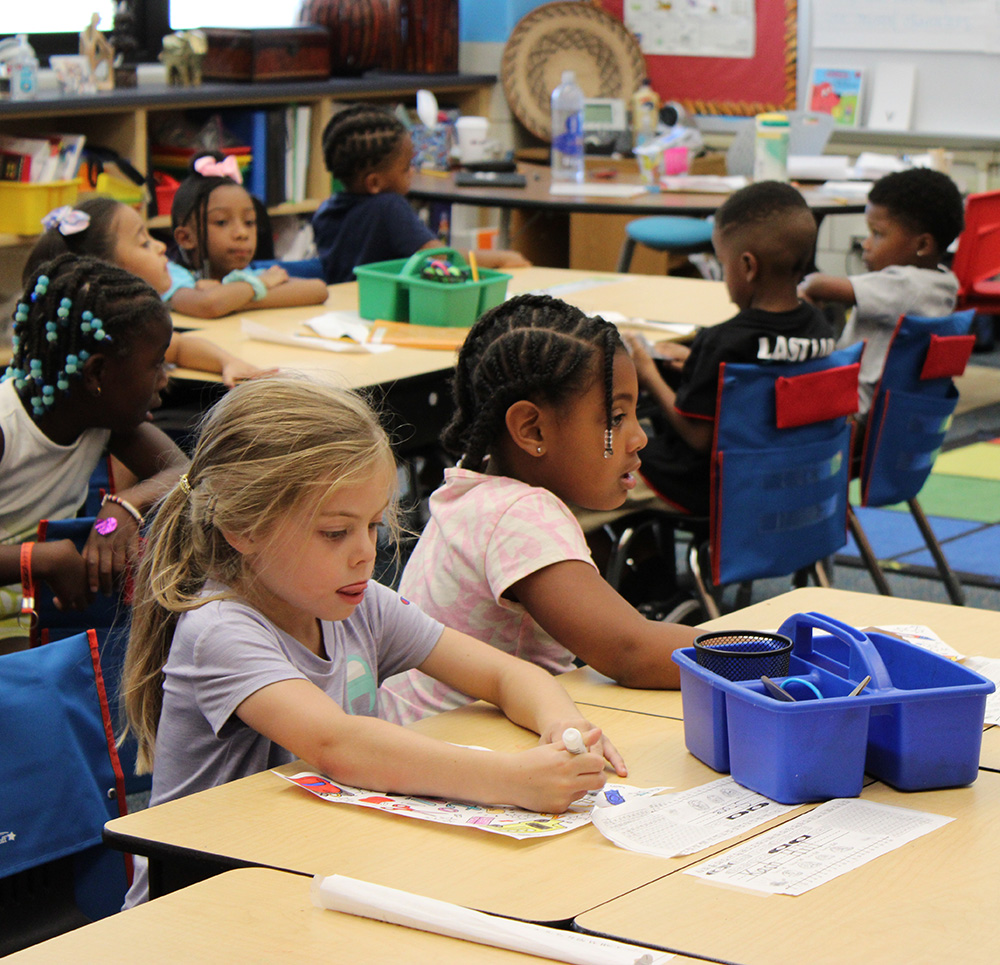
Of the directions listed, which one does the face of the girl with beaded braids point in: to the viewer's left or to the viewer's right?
to the viewer's right

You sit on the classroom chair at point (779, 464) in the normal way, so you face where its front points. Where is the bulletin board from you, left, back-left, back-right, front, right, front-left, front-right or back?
front-right

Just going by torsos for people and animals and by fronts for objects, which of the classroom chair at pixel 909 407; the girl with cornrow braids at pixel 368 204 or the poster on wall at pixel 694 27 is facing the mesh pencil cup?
the poster on wall

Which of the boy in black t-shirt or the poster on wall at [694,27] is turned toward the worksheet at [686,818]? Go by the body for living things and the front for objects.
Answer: the poster on wall

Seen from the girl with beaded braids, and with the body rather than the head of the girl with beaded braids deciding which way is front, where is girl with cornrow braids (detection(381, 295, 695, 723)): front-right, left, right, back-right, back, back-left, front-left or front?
front-right

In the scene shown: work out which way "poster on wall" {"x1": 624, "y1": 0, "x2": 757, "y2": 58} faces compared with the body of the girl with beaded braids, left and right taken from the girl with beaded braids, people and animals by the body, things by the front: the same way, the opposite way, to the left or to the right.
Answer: to the right

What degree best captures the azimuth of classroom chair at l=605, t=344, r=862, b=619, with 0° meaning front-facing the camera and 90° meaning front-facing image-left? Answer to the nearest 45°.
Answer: approximately 135°

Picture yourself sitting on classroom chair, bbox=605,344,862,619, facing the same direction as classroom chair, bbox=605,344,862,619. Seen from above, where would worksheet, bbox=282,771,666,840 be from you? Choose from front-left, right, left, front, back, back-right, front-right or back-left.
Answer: back-left

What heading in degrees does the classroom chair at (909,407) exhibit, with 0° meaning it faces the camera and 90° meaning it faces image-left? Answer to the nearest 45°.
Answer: approximately 135°

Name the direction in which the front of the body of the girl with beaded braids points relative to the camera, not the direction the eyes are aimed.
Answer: to the viewer's right

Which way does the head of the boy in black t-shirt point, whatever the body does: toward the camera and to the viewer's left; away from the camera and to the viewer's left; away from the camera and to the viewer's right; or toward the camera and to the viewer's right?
away from the camera and to the viewer's left

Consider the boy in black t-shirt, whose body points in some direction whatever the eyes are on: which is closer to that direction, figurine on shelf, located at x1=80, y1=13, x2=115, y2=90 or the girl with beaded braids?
the figurine on shelf

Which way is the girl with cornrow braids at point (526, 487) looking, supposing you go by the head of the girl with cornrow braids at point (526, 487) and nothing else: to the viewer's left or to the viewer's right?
to the viewer's right

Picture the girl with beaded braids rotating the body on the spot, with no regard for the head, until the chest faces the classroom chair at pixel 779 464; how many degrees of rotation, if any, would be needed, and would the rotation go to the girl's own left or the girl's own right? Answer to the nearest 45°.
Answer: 0° — they already face it

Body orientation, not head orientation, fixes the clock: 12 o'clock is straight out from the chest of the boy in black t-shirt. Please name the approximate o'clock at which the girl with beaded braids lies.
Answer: The girl with beaded braids is roughly at 9 o'clock from the boy in black t-shirt.
